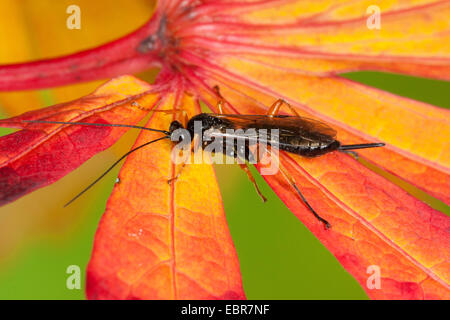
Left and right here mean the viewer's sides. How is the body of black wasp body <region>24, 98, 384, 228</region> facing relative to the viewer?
facing to the left of the viewer

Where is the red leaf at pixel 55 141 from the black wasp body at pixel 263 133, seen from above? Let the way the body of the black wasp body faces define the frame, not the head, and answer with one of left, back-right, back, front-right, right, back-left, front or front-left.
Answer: front-left
